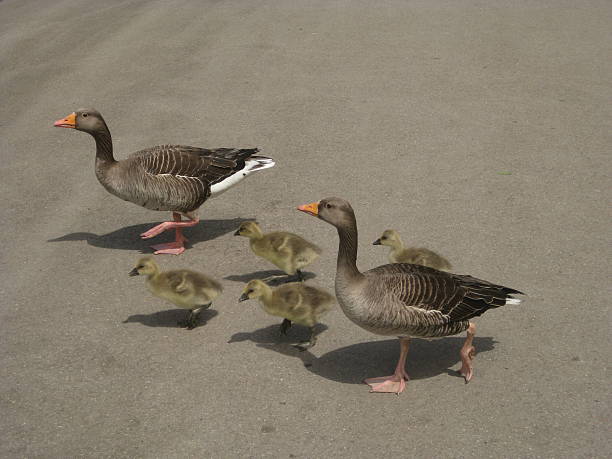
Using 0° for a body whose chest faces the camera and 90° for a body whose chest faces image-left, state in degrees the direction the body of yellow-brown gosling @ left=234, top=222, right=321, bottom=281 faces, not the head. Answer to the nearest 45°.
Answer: approximately 90°

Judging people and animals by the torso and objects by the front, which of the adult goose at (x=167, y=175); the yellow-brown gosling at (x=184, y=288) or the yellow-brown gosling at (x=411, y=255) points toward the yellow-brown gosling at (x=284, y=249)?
the yellow-brown gosling at (x=411, y=255)

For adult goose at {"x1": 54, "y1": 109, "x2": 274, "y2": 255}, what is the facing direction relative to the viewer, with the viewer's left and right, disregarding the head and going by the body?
facing to the left of the viewer

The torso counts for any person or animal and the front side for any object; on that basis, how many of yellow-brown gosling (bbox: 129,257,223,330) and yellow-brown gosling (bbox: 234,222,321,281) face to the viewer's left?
2

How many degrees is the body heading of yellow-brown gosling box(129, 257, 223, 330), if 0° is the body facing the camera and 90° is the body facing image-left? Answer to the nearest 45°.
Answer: approximately 90°

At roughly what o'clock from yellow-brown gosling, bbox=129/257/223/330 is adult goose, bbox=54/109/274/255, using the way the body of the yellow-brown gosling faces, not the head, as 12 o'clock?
The adult goose is roughly at 3 o'clock from the yellow-brown gosling.

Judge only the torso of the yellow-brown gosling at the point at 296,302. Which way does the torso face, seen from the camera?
to the viewer's left

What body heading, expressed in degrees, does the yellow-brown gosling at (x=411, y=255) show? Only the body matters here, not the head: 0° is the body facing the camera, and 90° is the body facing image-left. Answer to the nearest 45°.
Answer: approximately 90°

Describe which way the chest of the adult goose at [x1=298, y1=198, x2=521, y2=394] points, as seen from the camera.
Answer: to the viewer's left
